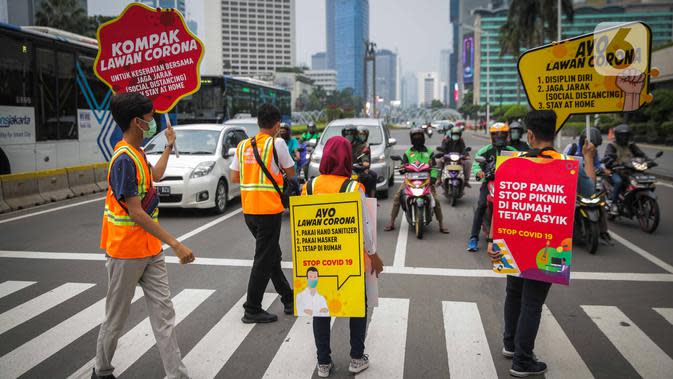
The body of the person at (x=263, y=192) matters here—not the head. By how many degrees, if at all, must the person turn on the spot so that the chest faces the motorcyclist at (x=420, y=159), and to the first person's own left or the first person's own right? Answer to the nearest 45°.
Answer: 0° — they already face them

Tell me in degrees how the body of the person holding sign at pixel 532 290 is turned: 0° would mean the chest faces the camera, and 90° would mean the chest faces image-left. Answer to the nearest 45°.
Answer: approximately 225°

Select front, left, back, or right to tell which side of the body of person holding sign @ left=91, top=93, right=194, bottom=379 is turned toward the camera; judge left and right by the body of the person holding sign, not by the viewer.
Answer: right

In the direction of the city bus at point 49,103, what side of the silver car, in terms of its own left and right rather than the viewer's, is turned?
right

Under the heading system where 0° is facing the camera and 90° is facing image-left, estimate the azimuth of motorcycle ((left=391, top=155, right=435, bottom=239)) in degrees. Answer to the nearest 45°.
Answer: approximately 0°

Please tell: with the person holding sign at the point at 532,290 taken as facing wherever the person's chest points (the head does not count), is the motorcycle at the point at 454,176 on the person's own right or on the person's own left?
on the person's own left

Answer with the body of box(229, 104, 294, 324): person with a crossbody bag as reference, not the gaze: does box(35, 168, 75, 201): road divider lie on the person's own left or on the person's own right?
on the person's own left
